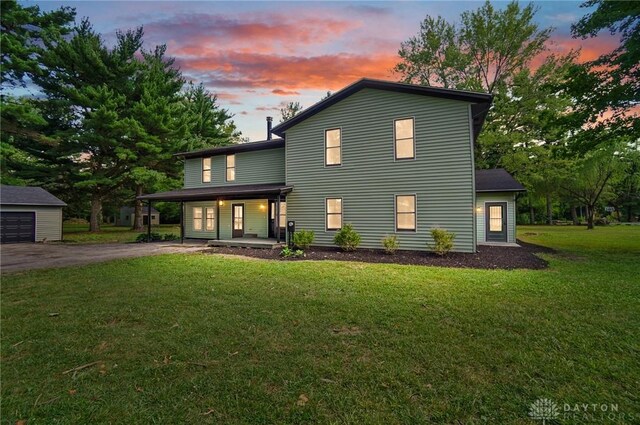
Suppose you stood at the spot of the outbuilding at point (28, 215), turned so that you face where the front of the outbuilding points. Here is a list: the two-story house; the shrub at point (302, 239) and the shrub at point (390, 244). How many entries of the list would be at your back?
0

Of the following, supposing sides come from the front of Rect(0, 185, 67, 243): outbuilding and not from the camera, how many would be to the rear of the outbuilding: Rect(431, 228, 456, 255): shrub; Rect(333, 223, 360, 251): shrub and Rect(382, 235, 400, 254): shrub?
0

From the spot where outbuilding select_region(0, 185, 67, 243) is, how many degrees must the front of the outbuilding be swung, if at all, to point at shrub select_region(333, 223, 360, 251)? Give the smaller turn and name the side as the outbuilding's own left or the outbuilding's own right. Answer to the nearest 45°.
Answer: approximately 45° to the outbuilding's own left

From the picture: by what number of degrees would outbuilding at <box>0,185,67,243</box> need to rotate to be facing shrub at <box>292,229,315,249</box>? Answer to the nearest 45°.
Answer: approximately 45° to its left

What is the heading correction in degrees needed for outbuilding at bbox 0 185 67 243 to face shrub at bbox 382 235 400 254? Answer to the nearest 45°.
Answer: approximately 45° to its left

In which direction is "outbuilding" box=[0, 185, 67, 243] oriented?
toward the camera
